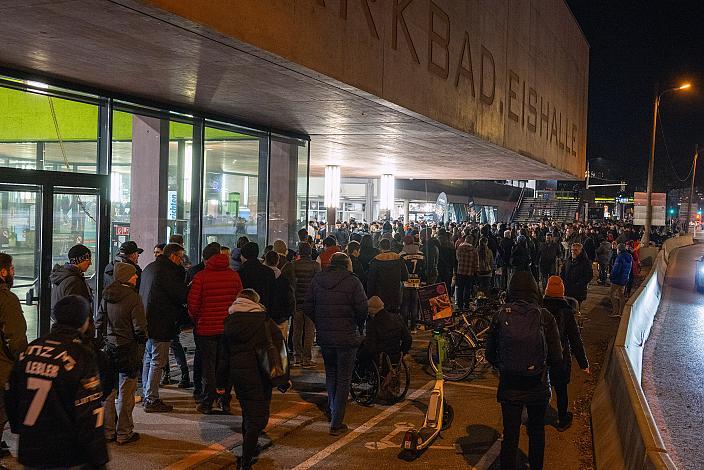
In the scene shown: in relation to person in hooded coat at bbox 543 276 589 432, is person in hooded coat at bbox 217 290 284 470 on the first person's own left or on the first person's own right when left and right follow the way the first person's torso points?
on the first person's own left

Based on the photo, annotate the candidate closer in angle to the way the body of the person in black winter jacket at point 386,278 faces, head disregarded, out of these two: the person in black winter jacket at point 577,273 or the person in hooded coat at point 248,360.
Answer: the person in black winter jacket

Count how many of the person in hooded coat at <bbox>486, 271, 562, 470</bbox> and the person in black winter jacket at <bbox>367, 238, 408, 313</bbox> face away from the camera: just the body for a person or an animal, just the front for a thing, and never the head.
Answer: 2

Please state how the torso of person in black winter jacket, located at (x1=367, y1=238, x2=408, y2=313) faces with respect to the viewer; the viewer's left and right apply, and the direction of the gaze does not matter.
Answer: facing away from the viewer

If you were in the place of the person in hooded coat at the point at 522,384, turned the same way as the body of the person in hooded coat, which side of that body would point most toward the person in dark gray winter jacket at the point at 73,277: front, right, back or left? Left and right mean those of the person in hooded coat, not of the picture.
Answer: left

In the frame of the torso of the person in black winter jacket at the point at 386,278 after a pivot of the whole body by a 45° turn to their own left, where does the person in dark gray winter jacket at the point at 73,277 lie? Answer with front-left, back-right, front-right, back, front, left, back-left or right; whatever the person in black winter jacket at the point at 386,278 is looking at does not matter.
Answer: left

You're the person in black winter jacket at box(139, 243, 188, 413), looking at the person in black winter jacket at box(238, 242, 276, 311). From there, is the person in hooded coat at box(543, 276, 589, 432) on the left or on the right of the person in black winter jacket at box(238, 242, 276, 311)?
right

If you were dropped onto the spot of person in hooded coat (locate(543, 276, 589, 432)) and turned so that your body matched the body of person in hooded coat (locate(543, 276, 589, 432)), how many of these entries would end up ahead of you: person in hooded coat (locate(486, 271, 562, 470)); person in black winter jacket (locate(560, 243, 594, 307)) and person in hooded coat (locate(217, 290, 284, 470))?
1

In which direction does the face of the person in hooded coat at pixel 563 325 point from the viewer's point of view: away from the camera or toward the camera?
away from the camera

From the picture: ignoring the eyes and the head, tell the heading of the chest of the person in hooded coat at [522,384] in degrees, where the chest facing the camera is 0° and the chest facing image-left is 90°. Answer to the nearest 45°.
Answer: approximately 180°

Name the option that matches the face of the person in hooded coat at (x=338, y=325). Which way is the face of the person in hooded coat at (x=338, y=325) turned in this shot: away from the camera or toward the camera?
away from the camera

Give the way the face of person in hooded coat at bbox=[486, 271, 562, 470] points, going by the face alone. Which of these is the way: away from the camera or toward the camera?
away from the camera

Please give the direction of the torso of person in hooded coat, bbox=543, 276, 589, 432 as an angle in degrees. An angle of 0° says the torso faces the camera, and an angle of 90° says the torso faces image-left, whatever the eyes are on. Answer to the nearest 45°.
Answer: approximately 180°
